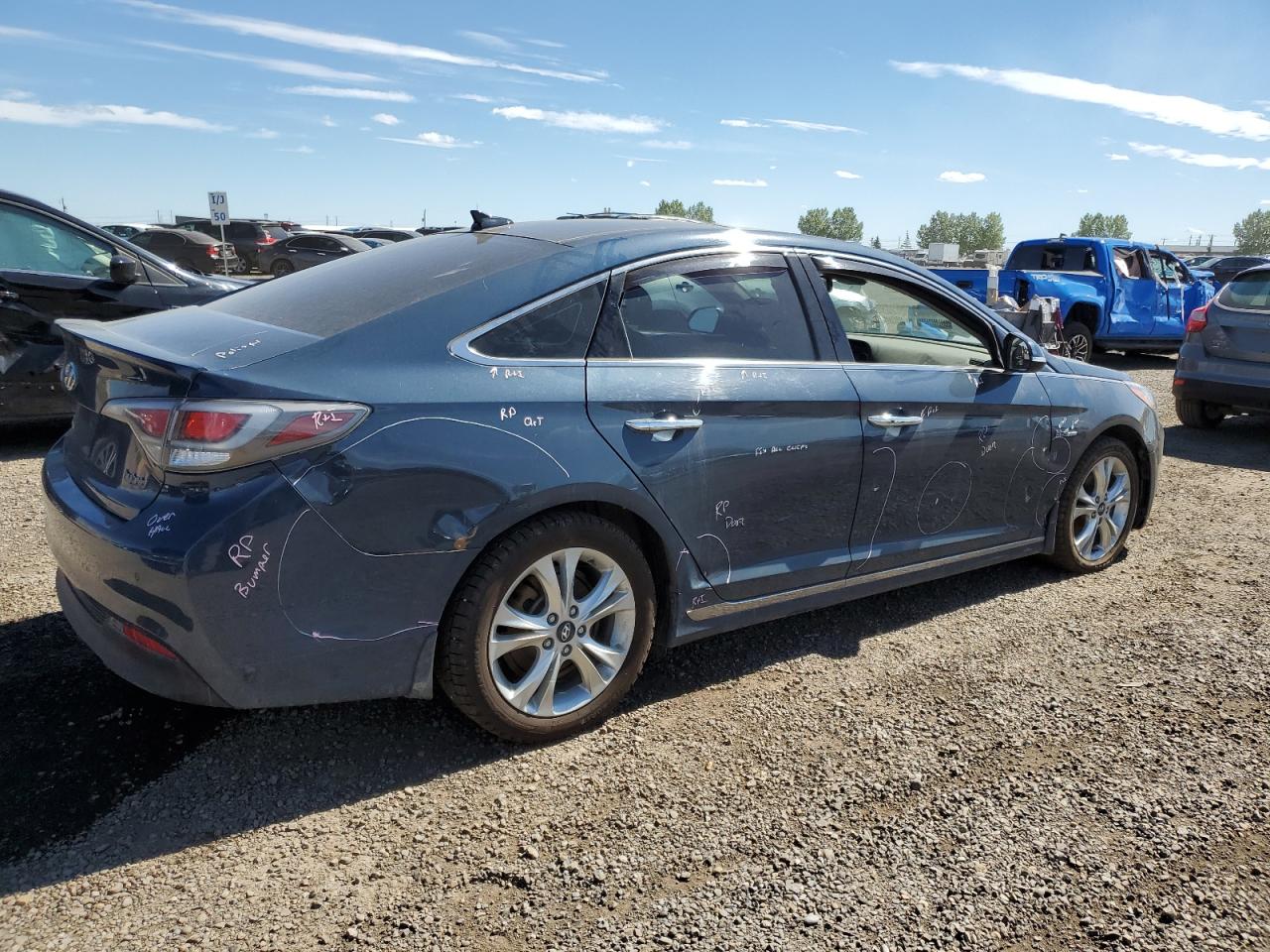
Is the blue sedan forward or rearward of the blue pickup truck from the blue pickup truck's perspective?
rearward

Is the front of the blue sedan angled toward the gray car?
yes

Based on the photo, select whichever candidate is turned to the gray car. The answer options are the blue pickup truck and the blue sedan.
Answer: the blue sedan

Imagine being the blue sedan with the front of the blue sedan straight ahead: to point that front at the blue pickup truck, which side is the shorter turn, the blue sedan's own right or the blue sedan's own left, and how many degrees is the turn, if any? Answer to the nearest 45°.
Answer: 0° — it already faces it

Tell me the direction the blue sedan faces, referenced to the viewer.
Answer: facing away from the viewer and to the right of the viewer

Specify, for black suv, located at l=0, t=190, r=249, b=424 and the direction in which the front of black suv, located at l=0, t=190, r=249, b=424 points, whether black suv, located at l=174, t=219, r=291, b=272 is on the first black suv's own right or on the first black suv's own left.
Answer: on the first black suv's own left

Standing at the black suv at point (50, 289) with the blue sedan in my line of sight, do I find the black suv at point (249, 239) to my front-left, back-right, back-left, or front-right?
back-left

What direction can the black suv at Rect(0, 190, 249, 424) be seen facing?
to the viewer's right

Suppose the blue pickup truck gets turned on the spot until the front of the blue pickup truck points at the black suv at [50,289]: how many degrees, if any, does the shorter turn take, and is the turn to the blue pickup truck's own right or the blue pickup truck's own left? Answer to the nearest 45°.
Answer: approximately 180°
